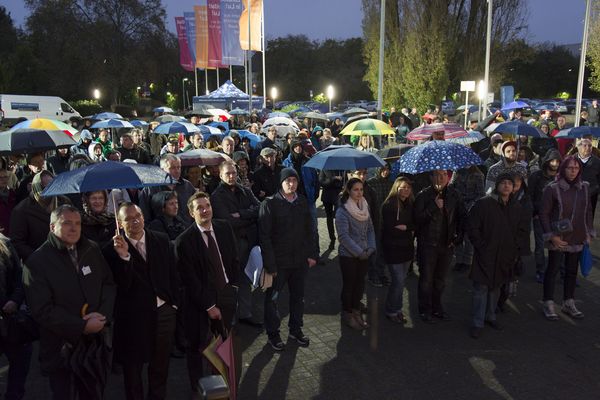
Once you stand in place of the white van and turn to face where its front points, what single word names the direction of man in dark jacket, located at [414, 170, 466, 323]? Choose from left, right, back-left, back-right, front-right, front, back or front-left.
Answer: right

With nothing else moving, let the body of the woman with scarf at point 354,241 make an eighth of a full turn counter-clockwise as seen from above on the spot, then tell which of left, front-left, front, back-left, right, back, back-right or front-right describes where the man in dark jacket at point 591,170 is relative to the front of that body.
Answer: front-left

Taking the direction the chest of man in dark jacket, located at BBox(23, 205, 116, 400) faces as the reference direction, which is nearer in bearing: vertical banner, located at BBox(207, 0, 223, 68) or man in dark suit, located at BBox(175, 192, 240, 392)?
the man in dark suit

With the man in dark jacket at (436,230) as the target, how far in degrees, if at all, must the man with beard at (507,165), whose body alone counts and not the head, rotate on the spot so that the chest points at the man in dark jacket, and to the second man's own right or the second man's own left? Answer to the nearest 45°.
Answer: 0° — they already face them

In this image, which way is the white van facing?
to the viewer's right

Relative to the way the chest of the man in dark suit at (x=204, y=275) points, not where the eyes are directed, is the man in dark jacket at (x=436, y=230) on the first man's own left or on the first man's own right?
on the first man's own left

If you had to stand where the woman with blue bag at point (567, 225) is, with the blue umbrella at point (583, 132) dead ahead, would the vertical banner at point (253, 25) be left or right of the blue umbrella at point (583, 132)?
left

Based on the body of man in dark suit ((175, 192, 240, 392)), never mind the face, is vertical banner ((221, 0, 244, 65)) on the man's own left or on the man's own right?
on the man's own left

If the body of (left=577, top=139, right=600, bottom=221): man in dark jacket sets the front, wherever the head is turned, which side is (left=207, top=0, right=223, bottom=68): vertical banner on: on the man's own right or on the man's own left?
on the man's own right

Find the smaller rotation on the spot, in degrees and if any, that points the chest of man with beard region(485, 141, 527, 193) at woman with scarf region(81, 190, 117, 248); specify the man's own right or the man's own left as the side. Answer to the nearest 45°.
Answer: approximately 45° to the man's own right

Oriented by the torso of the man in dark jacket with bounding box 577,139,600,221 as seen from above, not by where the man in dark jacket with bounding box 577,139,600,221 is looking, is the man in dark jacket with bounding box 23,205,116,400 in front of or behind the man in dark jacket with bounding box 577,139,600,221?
in front
